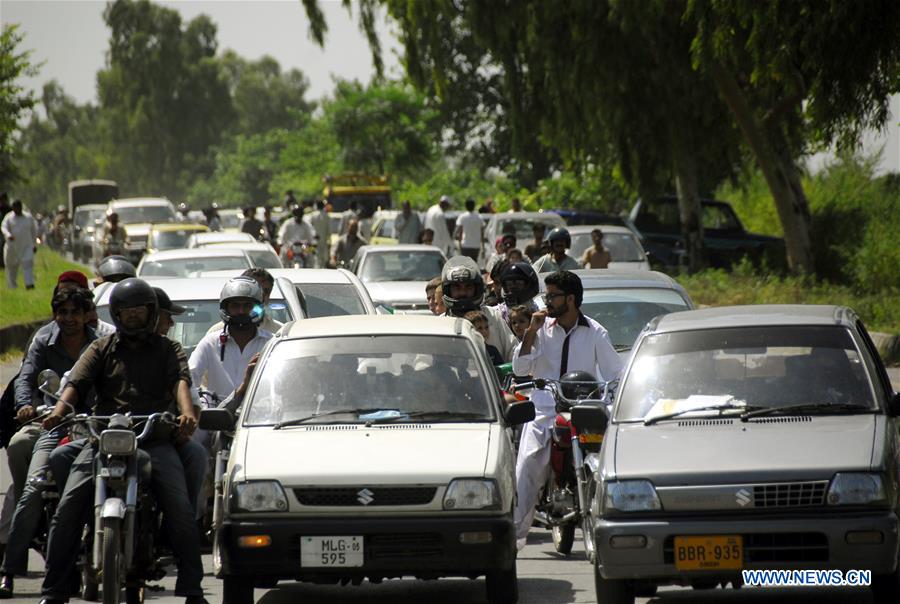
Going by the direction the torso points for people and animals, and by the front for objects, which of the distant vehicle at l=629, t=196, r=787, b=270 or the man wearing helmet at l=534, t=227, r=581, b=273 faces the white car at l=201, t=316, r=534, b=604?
the man wearing helmet

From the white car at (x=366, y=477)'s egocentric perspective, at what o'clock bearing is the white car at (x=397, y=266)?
the white car at (x=397, y=266) is roughly at 6 o'clock from the white car at (x=366, y=477).

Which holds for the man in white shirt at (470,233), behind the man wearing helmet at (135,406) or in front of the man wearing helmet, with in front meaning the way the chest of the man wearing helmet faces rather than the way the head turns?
behind

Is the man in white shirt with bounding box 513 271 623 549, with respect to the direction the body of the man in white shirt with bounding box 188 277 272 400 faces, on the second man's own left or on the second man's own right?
on the second man's own left

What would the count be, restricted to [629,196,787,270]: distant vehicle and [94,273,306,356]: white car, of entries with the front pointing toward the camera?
1

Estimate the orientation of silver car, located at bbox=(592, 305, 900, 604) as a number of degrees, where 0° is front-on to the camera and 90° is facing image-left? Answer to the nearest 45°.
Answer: approximately 0°
